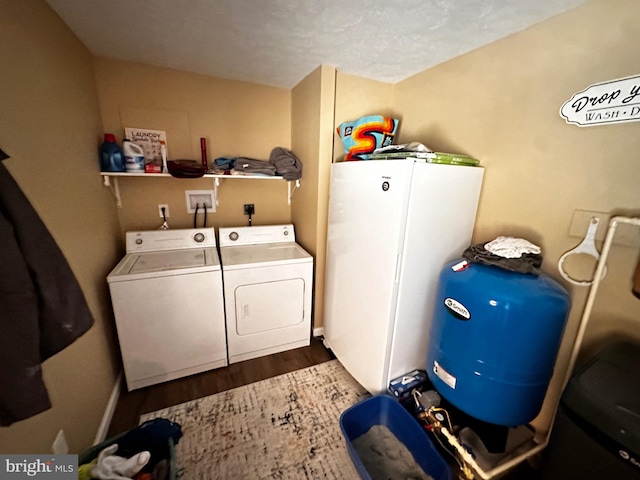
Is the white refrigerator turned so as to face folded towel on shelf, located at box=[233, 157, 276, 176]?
no

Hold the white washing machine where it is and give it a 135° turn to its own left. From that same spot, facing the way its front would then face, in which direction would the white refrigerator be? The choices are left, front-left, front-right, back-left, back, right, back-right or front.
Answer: right

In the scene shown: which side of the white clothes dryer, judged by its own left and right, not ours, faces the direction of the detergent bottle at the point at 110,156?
right

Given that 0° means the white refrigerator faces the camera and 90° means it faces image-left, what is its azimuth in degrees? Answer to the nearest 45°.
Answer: approximately 45°

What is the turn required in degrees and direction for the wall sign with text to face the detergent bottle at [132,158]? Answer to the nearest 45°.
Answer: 0° — it already faces it

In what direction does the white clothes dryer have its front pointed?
toward the camera

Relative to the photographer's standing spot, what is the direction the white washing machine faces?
facing the viewer

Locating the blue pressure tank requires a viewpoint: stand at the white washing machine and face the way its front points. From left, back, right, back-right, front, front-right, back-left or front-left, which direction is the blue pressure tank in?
front-left

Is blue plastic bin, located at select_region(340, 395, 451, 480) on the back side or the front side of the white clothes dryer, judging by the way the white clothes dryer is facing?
on the front side

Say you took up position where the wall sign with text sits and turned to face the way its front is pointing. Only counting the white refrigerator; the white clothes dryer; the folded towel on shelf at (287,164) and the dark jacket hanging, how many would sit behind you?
0

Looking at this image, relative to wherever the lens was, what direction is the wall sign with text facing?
facing the viewer and to the left of the viewer
